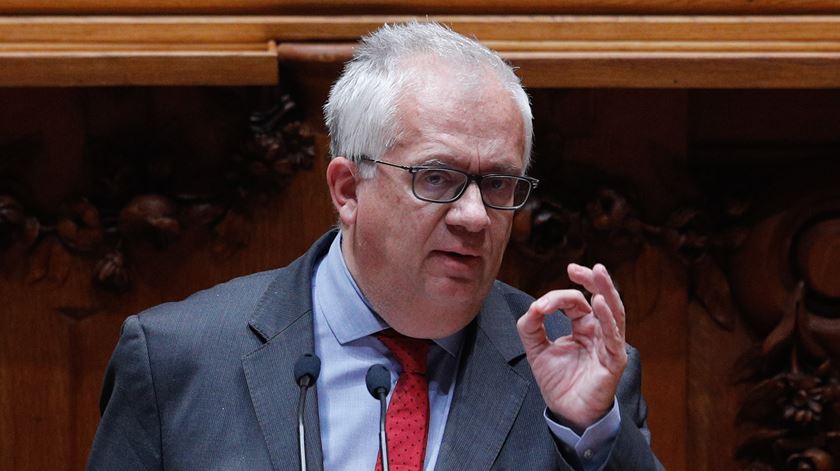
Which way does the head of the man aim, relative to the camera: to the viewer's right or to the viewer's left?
to the viewer's right

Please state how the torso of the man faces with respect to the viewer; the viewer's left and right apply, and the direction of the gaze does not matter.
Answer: facing the viewer and to the right of the viewer
